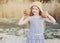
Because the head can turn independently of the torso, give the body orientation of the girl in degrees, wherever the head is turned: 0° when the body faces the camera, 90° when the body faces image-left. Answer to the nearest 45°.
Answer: approximately 0°
